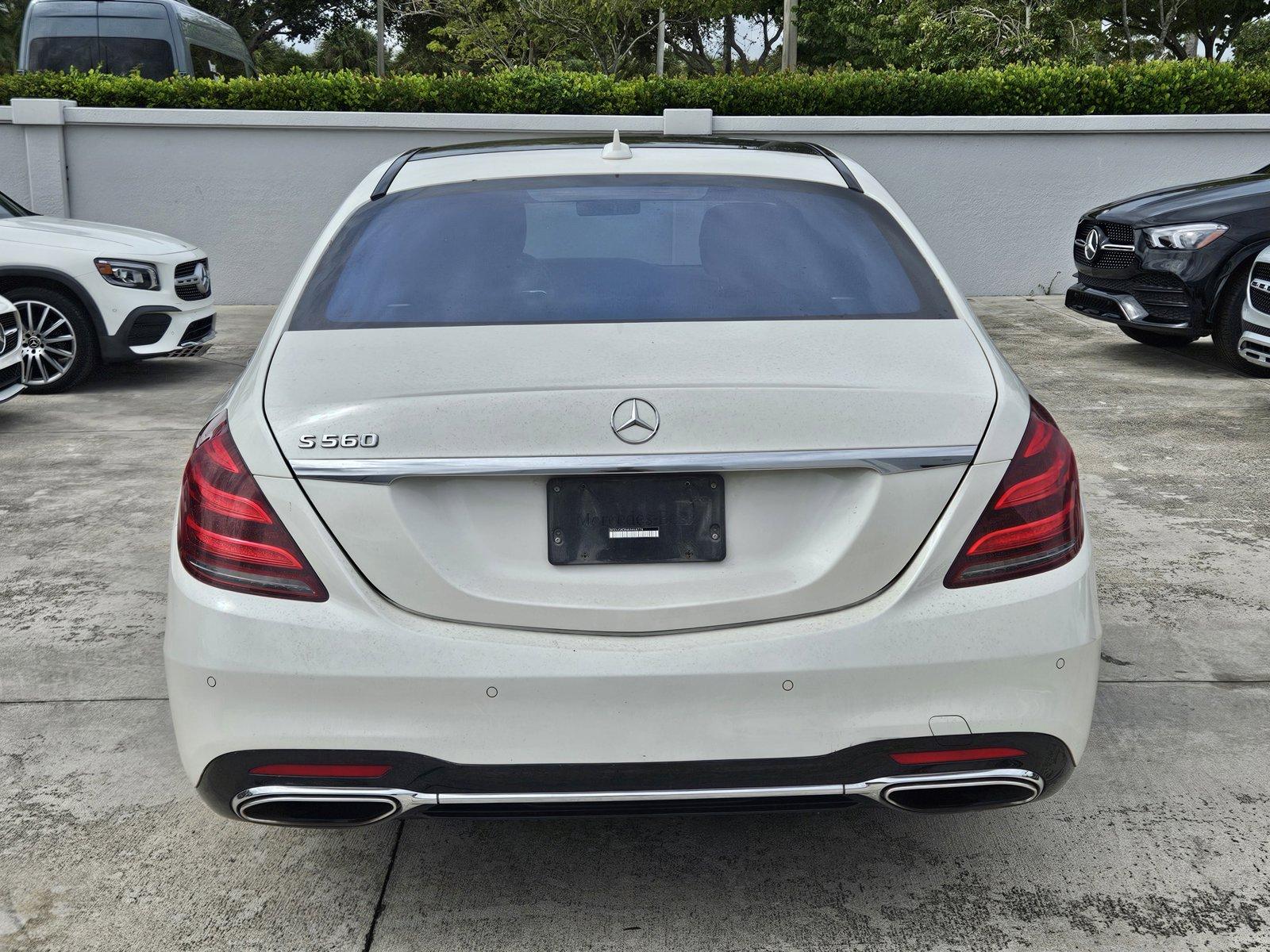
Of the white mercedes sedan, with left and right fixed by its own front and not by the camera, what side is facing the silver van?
front

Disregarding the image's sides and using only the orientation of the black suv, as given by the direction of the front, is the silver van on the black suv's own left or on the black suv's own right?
on the black suv's own right

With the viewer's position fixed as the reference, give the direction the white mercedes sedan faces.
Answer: facing away from the viewer

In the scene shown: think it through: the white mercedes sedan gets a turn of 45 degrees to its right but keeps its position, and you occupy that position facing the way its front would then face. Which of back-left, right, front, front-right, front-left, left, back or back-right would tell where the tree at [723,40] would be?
front-left

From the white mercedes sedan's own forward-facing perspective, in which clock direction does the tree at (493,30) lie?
The tree is roughly at 12 o'clock from the white mercedes sedan.

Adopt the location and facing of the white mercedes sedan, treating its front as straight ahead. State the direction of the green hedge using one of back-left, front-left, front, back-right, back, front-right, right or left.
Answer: front

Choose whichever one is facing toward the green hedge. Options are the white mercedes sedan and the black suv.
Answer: the white mercedes sedan

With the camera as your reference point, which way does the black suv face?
facing the viewer and to the left of the viewer

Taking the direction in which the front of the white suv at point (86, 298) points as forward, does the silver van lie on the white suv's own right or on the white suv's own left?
on the white suv's own left

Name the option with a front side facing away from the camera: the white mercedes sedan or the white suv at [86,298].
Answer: the white mercedes sedan

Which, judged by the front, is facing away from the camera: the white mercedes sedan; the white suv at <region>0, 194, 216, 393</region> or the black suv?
the white mercedes sedan

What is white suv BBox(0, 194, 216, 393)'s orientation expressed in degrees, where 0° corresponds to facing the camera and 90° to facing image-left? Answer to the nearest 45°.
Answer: approximately 315°

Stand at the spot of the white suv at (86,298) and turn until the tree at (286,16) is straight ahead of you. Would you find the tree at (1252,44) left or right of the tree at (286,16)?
right

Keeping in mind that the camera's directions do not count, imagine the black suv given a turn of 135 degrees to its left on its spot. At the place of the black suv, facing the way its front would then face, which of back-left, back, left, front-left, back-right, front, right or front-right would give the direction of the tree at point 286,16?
back-left

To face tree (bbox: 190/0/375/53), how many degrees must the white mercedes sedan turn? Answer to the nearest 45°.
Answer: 0° — it already faces it

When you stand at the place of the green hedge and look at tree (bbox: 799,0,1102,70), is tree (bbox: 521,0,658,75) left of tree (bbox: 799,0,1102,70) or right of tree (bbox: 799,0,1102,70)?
left

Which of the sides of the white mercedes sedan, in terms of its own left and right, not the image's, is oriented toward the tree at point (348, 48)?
front
